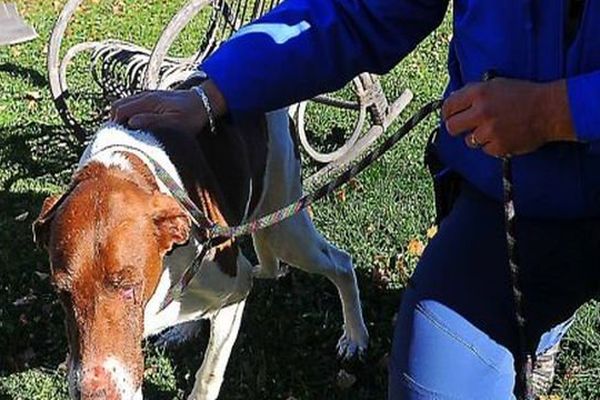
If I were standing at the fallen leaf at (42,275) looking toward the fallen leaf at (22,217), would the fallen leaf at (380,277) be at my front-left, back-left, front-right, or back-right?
back-right

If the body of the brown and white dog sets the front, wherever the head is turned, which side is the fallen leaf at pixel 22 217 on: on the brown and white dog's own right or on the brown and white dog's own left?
on the brown and white dog's own right

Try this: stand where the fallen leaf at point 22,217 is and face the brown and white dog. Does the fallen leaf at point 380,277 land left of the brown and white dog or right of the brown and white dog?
left

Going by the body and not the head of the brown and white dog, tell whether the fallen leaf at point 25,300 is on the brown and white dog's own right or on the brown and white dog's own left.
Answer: on the brown and white dog's own right

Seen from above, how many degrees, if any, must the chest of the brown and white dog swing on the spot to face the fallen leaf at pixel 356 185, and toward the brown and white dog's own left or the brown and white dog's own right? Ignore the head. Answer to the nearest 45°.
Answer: approximately 180°

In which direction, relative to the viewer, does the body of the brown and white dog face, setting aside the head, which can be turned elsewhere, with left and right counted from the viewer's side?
facing the viewer and to the left of the viewer

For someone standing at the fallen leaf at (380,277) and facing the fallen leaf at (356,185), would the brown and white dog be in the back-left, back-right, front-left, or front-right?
back-left

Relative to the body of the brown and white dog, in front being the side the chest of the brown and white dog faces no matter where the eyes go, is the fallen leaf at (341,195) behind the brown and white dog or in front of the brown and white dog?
behind

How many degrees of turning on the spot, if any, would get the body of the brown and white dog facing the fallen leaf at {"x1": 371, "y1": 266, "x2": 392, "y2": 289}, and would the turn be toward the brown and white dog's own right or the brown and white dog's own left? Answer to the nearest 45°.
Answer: approximately 180°

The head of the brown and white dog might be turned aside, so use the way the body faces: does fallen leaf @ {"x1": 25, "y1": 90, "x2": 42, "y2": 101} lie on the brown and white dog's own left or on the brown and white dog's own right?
on the brown and white dog's own right
